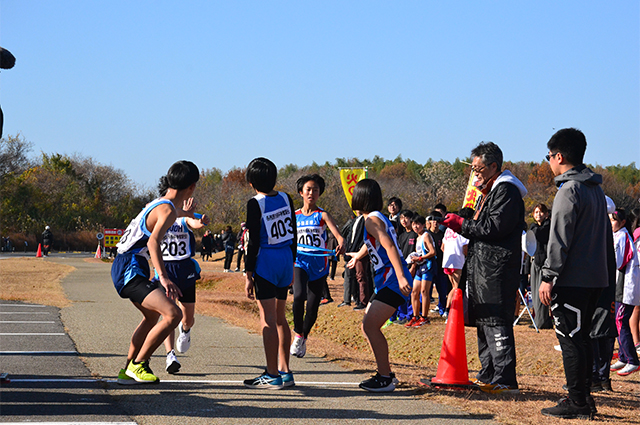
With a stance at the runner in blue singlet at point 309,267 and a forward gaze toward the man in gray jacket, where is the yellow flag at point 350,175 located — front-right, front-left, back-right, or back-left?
back-left

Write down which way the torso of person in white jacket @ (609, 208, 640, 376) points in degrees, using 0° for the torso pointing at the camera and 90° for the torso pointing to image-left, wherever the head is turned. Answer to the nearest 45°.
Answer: approximately 90°

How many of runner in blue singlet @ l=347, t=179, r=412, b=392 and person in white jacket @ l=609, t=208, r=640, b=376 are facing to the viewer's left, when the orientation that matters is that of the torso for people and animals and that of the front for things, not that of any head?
2

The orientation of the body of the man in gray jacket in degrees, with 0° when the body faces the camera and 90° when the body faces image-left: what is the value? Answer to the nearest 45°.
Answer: approximately 135°

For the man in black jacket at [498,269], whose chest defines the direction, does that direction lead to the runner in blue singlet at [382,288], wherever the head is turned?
yes

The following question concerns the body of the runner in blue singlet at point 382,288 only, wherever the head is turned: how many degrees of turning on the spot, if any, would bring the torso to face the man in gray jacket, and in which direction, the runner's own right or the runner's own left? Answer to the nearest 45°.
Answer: approximately 135° to the runner's own left

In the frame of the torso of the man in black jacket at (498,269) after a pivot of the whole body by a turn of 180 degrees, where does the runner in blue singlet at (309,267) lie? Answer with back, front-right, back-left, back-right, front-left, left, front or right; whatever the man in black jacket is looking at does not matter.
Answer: back-left

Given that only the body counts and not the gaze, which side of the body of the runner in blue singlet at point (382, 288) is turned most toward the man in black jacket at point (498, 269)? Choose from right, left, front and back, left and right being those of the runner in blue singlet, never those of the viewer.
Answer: back

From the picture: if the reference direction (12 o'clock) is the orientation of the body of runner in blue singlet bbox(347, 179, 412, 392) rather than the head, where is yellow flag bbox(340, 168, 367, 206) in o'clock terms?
The yellow flag is roughly at 3 o'clock from the runner in blue singlet.

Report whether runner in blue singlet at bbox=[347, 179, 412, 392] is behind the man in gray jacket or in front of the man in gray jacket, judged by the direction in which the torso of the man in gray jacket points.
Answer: in front

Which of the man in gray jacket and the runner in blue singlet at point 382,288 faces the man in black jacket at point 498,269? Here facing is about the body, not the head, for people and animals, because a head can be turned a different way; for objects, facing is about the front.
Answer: the man in gray jacket

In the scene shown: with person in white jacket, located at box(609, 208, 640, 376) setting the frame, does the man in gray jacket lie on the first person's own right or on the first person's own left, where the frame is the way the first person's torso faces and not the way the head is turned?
on the first person's own left

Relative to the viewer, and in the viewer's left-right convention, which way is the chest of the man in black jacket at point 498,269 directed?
facing to the left of the viewer

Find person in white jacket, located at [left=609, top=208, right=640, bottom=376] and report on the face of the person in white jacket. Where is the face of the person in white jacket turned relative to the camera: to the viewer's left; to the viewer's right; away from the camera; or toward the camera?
to the viewer's left

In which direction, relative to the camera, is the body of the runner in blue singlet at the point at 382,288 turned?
to the viewer's left
